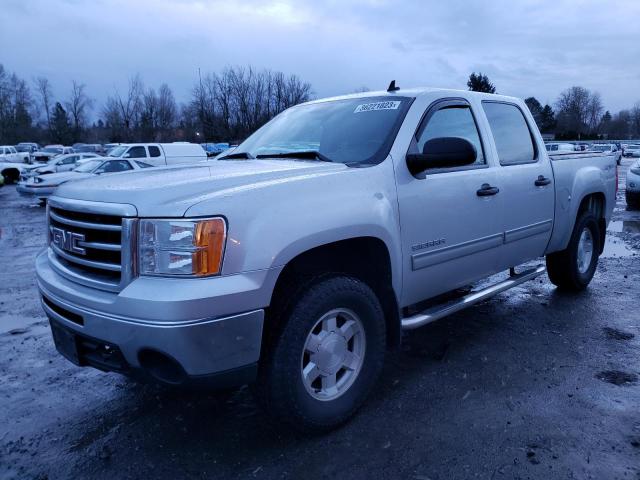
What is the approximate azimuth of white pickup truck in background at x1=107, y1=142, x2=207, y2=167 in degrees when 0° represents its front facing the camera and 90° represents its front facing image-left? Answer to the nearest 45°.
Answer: approximately 45°

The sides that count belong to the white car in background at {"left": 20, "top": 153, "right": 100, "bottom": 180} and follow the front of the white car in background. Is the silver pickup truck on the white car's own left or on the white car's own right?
on the white car's own left

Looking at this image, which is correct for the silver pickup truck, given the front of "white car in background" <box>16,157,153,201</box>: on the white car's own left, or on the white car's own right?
on the white car's own left

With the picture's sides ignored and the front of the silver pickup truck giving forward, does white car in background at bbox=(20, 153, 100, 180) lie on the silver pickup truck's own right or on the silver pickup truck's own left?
on the silver pickup truck's own right

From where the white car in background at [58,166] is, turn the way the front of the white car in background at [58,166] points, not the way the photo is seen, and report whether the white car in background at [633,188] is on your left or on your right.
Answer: on your left

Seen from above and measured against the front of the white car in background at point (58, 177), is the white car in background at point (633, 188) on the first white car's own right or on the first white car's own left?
on the first white car's own left

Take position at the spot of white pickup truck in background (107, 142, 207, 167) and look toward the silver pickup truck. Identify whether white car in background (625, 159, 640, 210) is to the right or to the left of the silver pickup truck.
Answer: left
